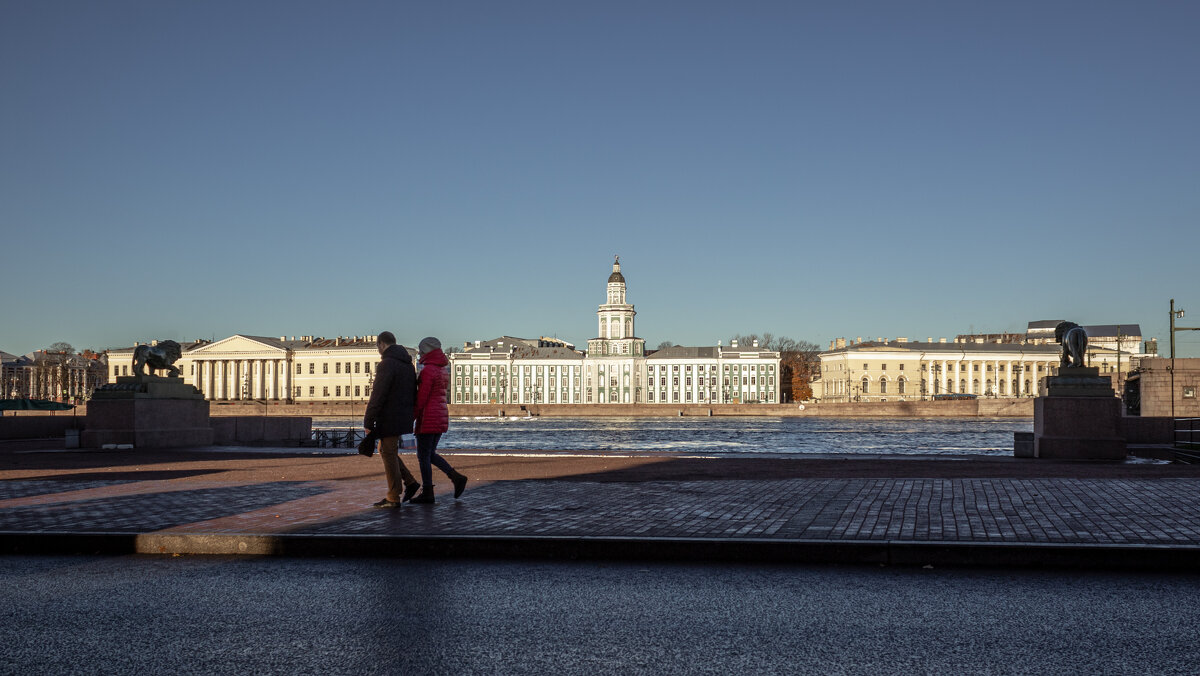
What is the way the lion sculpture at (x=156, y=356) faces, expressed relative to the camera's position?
facing to the right of the viewer

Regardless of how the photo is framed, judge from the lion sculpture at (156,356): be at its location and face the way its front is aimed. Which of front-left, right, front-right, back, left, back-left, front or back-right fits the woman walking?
right

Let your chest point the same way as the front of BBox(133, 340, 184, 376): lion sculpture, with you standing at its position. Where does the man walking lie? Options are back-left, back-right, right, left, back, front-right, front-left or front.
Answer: right
